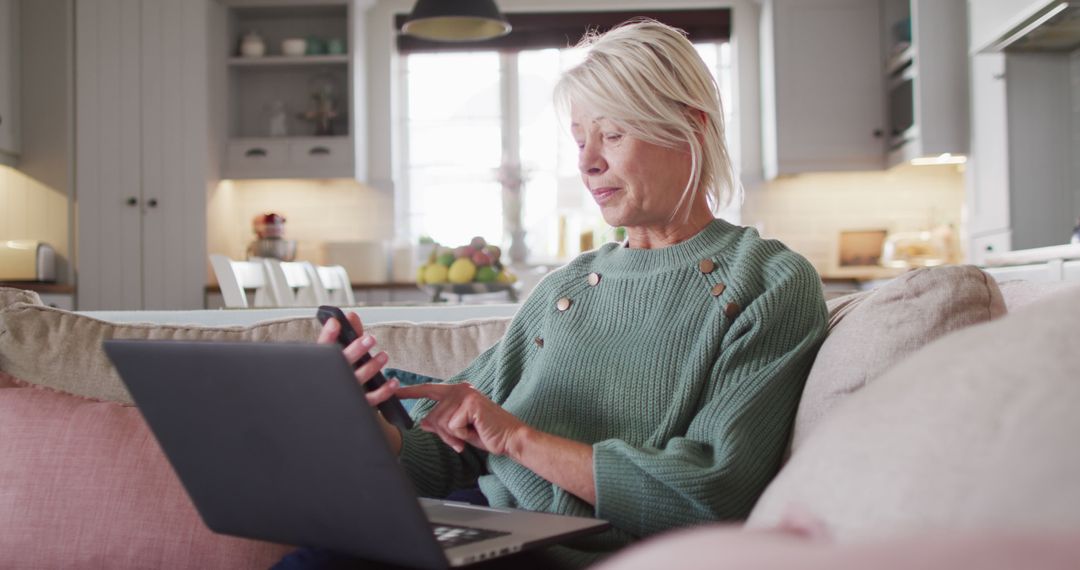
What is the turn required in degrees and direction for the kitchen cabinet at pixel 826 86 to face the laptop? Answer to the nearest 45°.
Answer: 0° — it already faces it

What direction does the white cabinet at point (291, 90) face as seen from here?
toward the camera

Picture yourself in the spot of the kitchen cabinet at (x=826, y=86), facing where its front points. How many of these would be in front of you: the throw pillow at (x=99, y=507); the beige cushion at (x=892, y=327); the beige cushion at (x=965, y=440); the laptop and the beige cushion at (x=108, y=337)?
5

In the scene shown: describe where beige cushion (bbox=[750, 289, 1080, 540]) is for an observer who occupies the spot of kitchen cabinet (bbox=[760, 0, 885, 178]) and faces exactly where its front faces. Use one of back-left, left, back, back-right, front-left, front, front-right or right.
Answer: front

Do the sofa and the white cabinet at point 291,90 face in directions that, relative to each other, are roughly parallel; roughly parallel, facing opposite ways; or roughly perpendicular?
roughly parallel

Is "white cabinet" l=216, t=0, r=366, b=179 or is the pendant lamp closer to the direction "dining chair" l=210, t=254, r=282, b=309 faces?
the pendant lamp

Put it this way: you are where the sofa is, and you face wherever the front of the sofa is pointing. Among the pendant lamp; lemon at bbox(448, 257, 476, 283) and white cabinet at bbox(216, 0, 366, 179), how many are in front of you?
0

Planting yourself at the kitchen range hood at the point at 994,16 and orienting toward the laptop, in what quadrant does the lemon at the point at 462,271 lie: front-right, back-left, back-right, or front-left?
front-right
